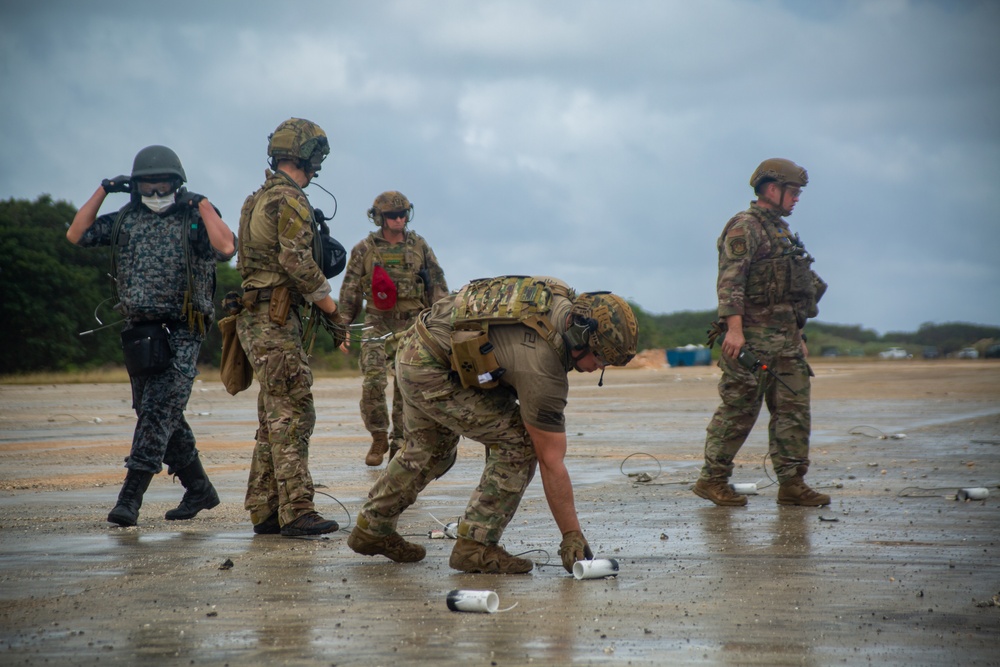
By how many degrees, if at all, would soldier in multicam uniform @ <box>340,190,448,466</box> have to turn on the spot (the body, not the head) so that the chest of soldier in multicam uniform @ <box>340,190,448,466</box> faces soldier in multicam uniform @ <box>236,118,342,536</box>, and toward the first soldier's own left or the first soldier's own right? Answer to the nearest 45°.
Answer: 0° — they already face them

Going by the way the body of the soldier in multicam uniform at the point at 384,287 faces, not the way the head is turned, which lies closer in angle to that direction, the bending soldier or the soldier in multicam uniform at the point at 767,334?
the bending soldier

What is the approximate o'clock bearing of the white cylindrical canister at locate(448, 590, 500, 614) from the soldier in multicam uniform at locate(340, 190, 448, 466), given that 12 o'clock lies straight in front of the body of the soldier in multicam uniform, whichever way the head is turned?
The white cylindrical canister is roughly at 12 o'clock from the soldier in multicam uniform.

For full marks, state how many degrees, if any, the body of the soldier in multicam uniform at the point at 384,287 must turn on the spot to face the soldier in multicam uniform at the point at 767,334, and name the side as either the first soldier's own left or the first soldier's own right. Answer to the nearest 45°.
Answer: approximately 45° to the first soldier's own left

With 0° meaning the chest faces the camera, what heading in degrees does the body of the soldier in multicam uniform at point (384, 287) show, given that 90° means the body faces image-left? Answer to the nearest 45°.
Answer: approximately 0°

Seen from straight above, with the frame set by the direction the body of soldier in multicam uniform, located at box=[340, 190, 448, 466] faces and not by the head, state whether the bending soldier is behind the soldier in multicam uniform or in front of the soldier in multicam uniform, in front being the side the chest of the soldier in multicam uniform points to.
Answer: in front

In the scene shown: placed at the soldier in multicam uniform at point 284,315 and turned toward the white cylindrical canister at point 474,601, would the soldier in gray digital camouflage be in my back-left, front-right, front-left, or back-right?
back-right

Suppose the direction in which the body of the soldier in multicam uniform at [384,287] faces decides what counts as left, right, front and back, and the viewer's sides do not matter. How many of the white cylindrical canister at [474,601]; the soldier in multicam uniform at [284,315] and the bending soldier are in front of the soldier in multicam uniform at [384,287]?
3

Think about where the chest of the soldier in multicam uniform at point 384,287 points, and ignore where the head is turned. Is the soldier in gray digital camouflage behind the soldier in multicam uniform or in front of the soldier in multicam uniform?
in front
